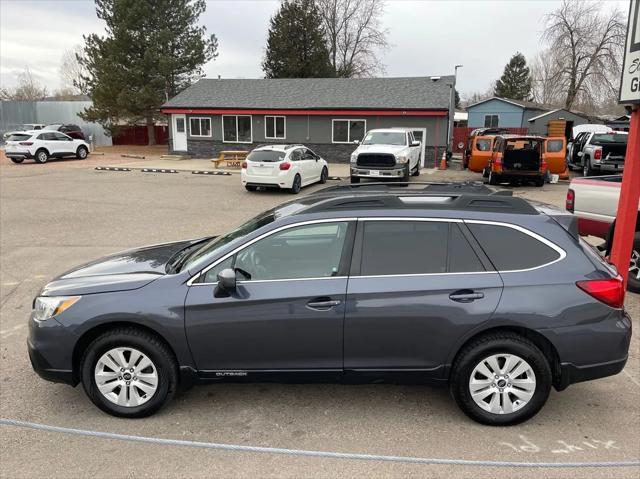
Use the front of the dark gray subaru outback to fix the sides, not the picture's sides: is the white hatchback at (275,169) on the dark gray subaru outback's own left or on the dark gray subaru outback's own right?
on the dark gray subaru outback's own right

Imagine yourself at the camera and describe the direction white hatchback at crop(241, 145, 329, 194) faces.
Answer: facing away from the viewer and to the right of the viewer

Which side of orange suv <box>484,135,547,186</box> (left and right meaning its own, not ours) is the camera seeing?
back

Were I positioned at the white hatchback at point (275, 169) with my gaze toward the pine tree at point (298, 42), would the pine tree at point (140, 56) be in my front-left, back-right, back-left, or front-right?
front-left

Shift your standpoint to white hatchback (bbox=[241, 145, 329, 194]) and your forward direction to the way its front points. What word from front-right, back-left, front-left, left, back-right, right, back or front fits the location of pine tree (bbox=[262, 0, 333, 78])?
front-left

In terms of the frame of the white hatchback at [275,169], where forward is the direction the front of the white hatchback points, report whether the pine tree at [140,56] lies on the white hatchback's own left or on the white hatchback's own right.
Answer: on the white hatchback's own left

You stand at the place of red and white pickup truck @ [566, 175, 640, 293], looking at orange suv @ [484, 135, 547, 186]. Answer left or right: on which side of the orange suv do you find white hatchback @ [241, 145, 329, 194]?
left

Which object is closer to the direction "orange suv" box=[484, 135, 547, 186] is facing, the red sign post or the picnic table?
the picnic table

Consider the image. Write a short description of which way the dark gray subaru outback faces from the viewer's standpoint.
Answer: facing to the left of the viewer

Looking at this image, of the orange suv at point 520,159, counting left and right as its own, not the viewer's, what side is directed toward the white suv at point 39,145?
left

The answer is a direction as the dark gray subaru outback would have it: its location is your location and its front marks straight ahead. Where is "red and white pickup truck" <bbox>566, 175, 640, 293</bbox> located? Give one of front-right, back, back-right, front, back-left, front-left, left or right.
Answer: back-right

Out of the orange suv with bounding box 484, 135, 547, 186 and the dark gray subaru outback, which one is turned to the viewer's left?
the dark gray subaru outback

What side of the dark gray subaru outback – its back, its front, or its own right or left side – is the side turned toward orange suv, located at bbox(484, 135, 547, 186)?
right
